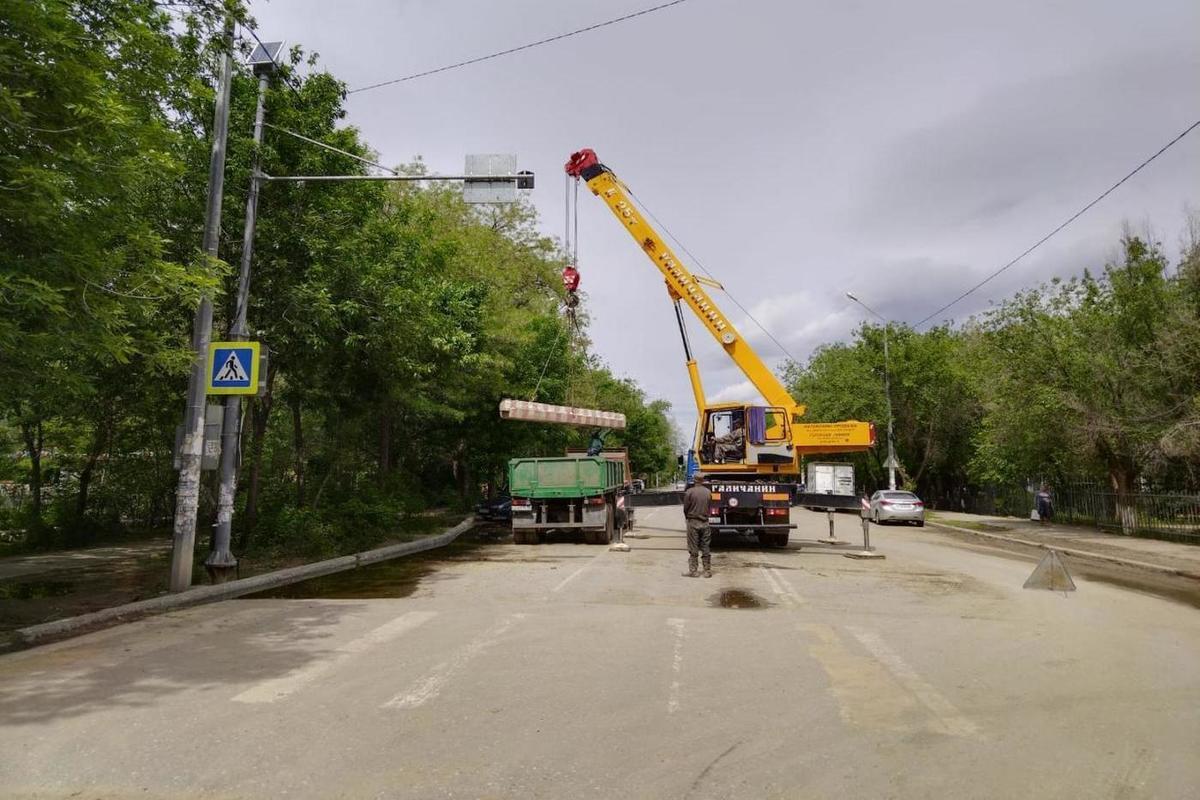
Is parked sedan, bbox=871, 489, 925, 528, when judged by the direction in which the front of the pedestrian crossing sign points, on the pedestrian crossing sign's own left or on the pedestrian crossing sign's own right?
on the pedestrian crossing sign's own left

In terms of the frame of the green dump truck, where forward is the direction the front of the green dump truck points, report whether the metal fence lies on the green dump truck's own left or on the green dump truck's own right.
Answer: on the green dump truck's own right

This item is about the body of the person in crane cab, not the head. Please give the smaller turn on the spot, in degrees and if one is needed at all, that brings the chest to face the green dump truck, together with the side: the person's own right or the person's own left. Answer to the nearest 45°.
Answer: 0° — they already face it

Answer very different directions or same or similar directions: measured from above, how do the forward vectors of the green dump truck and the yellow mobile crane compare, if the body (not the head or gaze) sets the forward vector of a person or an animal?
same or similar directions

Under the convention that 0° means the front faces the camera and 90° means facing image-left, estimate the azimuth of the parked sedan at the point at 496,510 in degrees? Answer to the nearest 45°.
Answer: approximately 45°

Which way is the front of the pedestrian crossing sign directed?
toward the camera

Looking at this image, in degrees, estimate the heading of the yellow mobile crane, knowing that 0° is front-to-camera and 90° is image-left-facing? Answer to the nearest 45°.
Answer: approximately 180°

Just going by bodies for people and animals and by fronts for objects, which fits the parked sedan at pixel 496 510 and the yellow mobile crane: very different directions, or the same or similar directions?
very different directions

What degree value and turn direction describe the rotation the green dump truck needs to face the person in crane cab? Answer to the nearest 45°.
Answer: approximately 90° to its right

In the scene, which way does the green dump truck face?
away from the camera

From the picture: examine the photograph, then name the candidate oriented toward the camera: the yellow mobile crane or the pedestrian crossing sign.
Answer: the pedestrian crossing sign

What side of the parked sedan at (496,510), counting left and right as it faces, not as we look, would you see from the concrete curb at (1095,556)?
left
